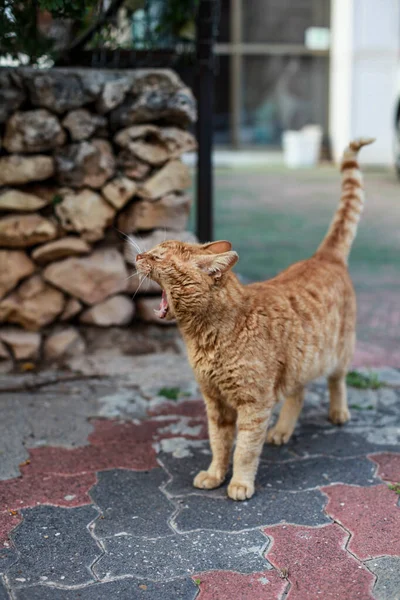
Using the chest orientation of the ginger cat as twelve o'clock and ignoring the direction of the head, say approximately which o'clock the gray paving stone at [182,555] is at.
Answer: The gray paving stone is roughly at 11 o'clock from the ginger cat.

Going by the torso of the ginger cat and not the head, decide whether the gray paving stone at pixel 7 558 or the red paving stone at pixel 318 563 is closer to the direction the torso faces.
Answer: the gray paving stone

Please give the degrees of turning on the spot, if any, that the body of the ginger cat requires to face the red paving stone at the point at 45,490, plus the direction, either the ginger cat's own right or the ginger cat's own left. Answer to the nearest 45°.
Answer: approximately 45° to the ginger cat's own right

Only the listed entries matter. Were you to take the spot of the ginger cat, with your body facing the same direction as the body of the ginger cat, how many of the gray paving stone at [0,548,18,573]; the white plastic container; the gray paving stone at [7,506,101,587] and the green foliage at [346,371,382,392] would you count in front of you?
2

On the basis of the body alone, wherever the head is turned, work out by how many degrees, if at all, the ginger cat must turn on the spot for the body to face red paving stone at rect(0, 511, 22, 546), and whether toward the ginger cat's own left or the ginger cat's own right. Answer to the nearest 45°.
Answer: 0° — it already faces it

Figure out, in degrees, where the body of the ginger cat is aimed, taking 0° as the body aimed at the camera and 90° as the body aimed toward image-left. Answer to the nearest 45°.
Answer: approximately 45°

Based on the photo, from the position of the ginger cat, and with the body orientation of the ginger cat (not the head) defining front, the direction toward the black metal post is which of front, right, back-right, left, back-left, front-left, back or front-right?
back-right
